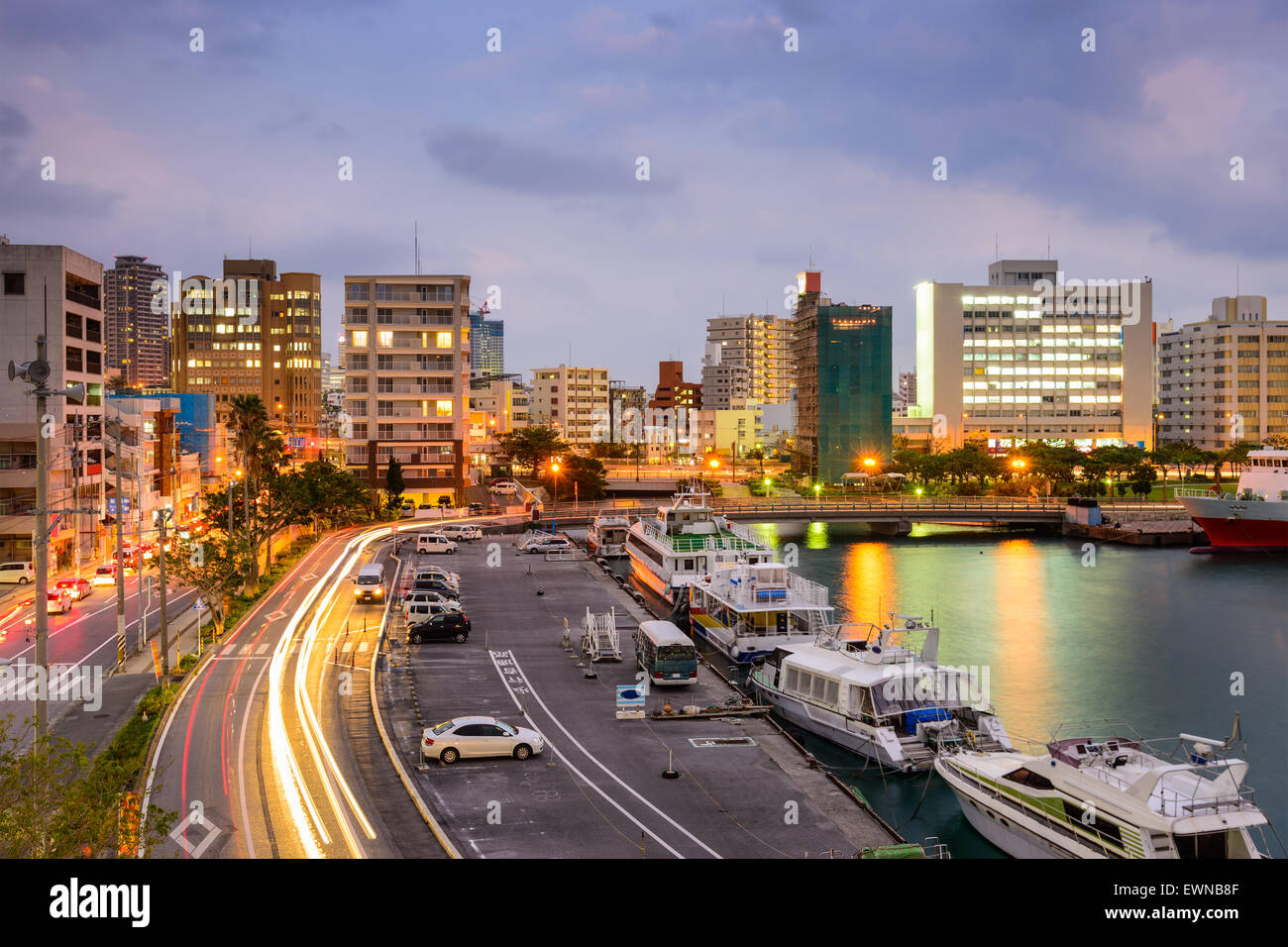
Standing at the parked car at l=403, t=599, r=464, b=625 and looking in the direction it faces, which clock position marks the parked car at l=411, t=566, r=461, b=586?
the parked car at l=411, t=566, r=461, b=586 is roughly at 9 o'clock from the parked car at l=403, t=599, r=464, b=625.

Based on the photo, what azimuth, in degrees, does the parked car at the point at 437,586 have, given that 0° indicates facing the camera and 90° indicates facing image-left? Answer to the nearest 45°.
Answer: approximately 270°

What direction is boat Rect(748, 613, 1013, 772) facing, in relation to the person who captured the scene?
facing away from the viewer and to the left of the viewer

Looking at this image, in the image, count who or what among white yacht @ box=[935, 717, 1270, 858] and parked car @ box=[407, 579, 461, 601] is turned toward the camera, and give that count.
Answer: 0

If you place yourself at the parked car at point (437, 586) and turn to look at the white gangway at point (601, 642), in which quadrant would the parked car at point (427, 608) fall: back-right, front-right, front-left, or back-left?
front-right

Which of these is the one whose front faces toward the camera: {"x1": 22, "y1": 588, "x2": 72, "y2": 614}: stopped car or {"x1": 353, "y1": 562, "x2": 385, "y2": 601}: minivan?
the minivan

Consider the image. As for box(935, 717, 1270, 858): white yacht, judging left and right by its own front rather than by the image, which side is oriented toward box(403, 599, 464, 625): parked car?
front

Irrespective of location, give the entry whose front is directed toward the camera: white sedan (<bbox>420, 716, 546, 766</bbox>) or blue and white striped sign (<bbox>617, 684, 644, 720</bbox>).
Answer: the blue and white striped sign

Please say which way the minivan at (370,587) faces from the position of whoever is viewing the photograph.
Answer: facing the viewer

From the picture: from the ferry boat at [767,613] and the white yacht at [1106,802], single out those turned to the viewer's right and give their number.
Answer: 0

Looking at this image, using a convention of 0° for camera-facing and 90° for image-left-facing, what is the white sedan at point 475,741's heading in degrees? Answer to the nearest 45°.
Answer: approximately 270°

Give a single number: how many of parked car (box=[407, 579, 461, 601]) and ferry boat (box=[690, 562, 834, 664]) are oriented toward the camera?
0

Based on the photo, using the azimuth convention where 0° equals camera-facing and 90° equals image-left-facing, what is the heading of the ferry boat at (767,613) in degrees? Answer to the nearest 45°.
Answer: approximately 135°

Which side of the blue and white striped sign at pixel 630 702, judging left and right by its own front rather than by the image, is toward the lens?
front

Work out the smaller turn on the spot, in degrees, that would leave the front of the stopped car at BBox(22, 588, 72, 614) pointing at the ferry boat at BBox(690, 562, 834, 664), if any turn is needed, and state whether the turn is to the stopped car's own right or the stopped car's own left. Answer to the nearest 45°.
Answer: approximately 90° to the stopped car's own right
